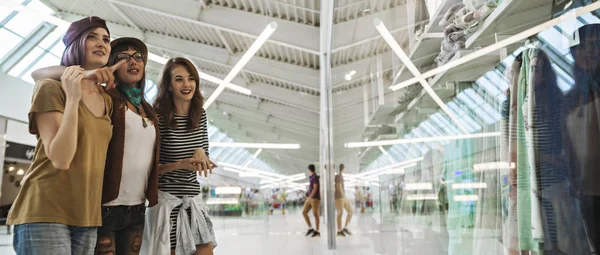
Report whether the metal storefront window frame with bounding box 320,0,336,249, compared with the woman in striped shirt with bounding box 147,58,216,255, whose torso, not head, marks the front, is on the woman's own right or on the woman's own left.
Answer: on the woman's own left

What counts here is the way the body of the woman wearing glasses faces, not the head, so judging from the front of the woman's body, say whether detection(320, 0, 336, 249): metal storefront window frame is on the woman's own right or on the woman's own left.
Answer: on the woman's own left

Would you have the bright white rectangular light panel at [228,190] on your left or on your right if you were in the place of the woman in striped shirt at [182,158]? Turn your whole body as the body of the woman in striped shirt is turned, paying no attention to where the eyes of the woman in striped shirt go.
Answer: on your left

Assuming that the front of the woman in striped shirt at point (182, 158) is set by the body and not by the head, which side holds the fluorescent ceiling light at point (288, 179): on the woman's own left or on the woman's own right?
on the woman's own left

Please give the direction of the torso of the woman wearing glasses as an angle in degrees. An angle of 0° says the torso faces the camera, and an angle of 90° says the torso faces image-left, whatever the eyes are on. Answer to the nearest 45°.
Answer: approximately 315°

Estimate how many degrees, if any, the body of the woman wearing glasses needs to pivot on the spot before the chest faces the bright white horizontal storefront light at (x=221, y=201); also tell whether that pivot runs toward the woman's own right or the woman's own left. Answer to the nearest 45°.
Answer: approximately 135° to the woman's own left

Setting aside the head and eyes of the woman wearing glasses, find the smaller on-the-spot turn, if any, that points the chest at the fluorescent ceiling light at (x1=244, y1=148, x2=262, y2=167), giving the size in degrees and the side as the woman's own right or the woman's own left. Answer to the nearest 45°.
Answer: approximately 135° to the woman's own left

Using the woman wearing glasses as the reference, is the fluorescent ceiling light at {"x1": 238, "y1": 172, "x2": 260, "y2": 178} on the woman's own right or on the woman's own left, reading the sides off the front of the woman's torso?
on the woman's own left

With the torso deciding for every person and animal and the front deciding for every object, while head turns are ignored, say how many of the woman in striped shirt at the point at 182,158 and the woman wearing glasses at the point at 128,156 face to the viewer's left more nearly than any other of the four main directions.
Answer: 0

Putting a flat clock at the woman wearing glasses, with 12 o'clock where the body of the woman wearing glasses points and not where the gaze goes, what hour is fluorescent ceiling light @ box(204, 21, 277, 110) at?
The fluorescent ceiling light is roughly at 8 o'clock from the woman wearing glasses.

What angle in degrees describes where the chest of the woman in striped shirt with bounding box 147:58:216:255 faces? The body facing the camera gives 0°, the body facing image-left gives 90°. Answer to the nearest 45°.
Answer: approximately 315°
